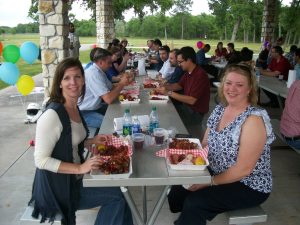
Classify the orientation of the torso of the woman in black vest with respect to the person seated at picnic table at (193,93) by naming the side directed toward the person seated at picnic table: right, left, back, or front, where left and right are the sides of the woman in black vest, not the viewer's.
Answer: left

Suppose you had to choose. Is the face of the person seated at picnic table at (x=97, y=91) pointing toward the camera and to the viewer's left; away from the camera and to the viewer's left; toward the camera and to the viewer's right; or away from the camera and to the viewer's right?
away from the camera and to the viewer's right

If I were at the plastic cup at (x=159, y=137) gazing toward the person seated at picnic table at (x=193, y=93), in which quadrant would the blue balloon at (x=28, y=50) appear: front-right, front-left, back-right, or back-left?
front-left

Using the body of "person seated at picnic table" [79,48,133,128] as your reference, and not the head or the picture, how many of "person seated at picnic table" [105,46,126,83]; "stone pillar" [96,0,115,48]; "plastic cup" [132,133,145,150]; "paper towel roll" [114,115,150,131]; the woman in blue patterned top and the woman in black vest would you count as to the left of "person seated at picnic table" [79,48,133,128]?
2

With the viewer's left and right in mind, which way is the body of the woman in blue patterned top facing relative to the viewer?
facing the viewer and to the left of the viewer

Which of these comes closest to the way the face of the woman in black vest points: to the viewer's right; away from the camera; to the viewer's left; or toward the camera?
toward the camera

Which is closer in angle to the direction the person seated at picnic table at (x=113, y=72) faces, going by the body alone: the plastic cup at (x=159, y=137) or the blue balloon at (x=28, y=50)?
the plastic cup

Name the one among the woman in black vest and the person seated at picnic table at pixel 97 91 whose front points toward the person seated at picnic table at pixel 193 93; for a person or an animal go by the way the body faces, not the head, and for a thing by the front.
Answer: the person seated at picnic table at pixel 97 91

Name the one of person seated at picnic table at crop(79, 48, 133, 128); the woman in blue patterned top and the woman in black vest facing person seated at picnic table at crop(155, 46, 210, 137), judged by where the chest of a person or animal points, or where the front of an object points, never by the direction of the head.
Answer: person seated at picnic table at crop(79, 48, 133, 128)

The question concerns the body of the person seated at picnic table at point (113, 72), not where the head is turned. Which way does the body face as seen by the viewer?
to the viewer's right

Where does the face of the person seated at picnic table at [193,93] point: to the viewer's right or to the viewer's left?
to the viewer's left

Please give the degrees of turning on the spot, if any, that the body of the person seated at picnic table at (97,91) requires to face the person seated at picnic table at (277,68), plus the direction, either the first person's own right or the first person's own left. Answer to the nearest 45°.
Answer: approximately 45° to the first person's own left

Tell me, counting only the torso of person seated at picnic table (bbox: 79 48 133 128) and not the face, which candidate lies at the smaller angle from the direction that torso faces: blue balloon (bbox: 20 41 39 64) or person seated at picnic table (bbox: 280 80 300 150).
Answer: the person seated at picnic table

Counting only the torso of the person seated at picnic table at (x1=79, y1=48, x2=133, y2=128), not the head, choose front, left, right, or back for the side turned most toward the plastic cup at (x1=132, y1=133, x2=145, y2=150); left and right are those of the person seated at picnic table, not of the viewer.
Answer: right

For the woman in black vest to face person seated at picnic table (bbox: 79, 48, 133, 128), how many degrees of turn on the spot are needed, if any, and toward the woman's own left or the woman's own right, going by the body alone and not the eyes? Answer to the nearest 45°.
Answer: approximately 135° to the woman's own left

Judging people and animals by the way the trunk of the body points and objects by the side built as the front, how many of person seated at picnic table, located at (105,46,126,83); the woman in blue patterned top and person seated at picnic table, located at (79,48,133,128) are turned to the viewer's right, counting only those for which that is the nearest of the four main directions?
2

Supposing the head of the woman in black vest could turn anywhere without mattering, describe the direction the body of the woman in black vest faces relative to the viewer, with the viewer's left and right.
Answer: facing the viewer and to the right of the viewer

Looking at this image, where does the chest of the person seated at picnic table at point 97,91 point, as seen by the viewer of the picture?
to the viewer's right

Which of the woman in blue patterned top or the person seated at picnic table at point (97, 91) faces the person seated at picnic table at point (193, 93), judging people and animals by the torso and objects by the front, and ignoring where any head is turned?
the person seated at picnic table at point (97, 91)
